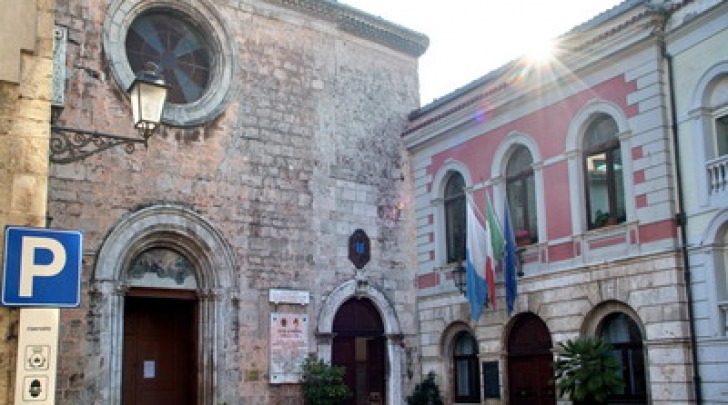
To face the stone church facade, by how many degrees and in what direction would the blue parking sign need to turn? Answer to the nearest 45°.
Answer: approximately 180°

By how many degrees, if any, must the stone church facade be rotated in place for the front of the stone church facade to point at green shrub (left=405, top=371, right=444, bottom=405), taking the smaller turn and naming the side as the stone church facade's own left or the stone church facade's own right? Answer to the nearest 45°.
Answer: approximately 135° to the stone church facade's own left

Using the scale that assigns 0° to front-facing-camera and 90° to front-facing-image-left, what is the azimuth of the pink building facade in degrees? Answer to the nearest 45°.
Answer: approximately 45°

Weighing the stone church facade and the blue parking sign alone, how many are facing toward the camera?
2

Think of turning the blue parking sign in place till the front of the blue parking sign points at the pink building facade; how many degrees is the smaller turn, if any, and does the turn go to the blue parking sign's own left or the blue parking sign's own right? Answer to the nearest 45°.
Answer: approximately 135° to the blue parking sign's own left

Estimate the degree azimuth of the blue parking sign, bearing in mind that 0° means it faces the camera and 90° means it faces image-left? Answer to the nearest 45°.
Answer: approximately 0°

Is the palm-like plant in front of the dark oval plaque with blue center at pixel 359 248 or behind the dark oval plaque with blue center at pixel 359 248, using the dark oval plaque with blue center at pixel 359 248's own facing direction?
in front

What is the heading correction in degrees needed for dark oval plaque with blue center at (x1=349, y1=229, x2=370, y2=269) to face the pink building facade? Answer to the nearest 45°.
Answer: approximately 45° to its left

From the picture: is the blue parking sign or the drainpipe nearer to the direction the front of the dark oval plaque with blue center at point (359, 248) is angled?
the blue parking sign

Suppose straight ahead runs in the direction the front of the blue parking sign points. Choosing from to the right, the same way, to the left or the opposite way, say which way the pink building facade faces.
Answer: to the right

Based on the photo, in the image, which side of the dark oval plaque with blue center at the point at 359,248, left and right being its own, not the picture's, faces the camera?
front

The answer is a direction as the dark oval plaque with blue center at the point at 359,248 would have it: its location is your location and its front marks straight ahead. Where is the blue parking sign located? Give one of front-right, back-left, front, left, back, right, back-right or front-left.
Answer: front

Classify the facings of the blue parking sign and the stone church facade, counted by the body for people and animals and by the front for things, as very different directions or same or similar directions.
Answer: same or similar directions

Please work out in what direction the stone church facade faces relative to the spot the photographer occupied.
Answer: facing the viewer
